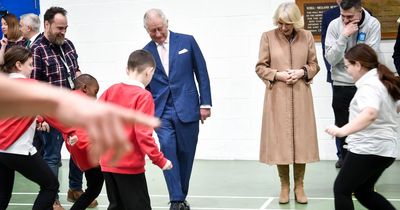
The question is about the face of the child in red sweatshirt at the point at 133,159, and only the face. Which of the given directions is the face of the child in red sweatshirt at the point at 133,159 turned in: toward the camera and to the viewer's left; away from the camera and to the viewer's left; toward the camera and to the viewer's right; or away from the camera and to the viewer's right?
away from the camera and to the viewer's right

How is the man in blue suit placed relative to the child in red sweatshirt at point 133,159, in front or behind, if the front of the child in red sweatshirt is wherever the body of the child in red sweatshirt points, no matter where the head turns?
in front

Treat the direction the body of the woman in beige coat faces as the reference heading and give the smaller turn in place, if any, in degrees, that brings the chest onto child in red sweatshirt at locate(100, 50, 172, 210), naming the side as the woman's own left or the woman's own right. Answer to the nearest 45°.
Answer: approximately 45° to the woman's own right

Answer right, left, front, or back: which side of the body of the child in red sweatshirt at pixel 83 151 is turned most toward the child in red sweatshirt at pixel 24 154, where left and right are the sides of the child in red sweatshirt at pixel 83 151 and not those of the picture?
back

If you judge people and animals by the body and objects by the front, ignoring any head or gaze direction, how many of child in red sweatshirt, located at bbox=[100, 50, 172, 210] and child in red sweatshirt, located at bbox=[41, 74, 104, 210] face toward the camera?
0

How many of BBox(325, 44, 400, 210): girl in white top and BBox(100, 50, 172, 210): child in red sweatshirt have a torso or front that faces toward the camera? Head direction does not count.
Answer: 0

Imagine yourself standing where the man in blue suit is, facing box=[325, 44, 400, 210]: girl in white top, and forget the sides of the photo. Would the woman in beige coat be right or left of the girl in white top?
left

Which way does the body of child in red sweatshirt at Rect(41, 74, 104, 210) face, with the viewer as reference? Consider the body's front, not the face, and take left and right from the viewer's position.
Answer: facing to the right of the viewer

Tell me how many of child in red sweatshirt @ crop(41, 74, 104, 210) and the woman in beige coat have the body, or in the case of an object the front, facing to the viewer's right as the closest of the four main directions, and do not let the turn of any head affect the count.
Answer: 1

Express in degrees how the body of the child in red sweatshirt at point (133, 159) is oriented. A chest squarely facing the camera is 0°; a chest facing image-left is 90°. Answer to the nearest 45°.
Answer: approximately 225°

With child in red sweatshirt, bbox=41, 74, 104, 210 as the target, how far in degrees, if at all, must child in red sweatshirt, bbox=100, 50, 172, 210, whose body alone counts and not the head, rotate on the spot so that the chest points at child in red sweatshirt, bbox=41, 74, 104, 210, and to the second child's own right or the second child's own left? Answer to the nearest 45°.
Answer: approximately 90° to the second child's own left

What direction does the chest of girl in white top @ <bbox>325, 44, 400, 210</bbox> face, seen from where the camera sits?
to the viewer's left

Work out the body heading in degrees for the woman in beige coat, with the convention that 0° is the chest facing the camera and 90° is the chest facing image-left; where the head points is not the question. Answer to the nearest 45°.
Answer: approximately 0°

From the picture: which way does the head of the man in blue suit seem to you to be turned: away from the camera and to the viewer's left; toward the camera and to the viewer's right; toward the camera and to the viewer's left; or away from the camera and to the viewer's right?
toward the camera and to the viewer's left

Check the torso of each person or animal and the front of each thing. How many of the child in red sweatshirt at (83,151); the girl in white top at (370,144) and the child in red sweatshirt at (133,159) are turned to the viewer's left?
1
